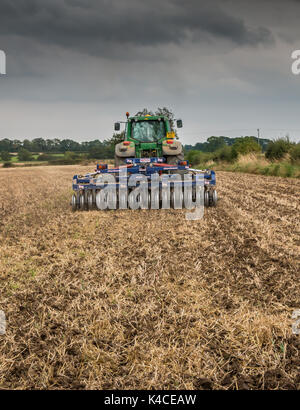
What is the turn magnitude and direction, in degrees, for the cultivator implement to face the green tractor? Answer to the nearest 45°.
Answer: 0° — it already faces it

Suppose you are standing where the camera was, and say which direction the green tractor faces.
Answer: facing away from the viewer

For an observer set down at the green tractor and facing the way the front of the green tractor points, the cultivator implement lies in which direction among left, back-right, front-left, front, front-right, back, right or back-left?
back

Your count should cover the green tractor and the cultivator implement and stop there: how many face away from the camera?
2

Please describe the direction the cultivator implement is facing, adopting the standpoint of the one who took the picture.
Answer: facing away from the viewer
